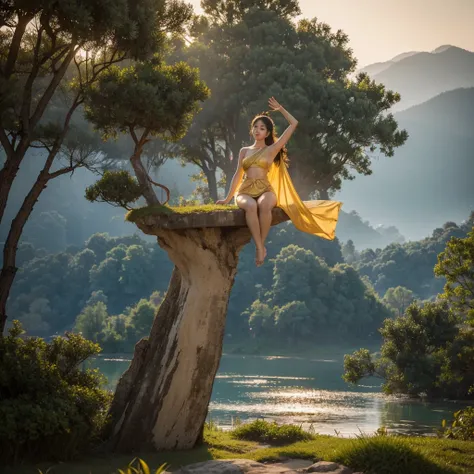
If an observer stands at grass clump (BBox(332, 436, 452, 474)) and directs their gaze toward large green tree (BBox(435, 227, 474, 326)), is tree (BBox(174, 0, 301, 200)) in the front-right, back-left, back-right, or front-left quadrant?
front-left

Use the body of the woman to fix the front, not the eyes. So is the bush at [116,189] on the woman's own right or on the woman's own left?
on the woman's own right

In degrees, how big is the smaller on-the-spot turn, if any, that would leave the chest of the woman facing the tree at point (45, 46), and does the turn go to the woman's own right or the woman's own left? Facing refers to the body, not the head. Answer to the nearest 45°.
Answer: approximately 90° to the woman's own right

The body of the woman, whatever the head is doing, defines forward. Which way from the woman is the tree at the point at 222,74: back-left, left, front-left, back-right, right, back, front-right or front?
back

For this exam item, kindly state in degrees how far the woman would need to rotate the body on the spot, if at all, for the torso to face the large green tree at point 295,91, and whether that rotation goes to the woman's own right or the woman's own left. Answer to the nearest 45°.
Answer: approximately 180°

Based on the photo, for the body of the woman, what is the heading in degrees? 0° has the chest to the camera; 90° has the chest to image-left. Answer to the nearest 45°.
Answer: approximately 0°

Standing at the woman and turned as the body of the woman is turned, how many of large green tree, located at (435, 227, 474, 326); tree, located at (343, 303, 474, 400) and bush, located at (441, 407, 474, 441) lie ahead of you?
0

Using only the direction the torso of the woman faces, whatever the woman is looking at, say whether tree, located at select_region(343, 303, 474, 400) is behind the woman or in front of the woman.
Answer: behind
